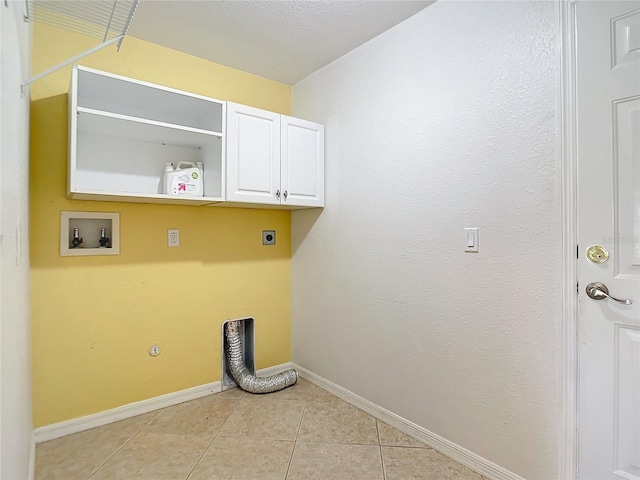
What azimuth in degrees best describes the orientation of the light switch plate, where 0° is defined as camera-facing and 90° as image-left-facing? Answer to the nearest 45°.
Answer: approximately 45°

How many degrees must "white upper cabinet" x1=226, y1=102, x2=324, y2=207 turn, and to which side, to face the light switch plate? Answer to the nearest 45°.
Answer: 0° — it already faces it

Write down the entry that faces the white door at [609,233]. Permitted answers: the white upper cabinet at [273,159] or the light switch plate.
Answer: the white upper cabinet

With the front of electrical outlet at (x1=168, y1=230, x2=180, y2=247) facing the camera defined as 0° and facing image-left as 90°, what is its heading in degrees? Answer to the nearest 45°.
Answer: approximately 0°

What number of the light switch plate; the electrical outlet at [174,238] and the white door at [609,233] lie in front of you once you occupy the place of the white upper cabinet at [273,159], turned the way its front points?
2

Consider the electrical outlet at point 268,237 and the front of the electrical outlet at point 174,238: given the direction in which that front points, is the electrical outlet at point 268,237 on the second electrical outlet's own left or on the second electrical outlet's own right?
on the second electrical outlet's own left
